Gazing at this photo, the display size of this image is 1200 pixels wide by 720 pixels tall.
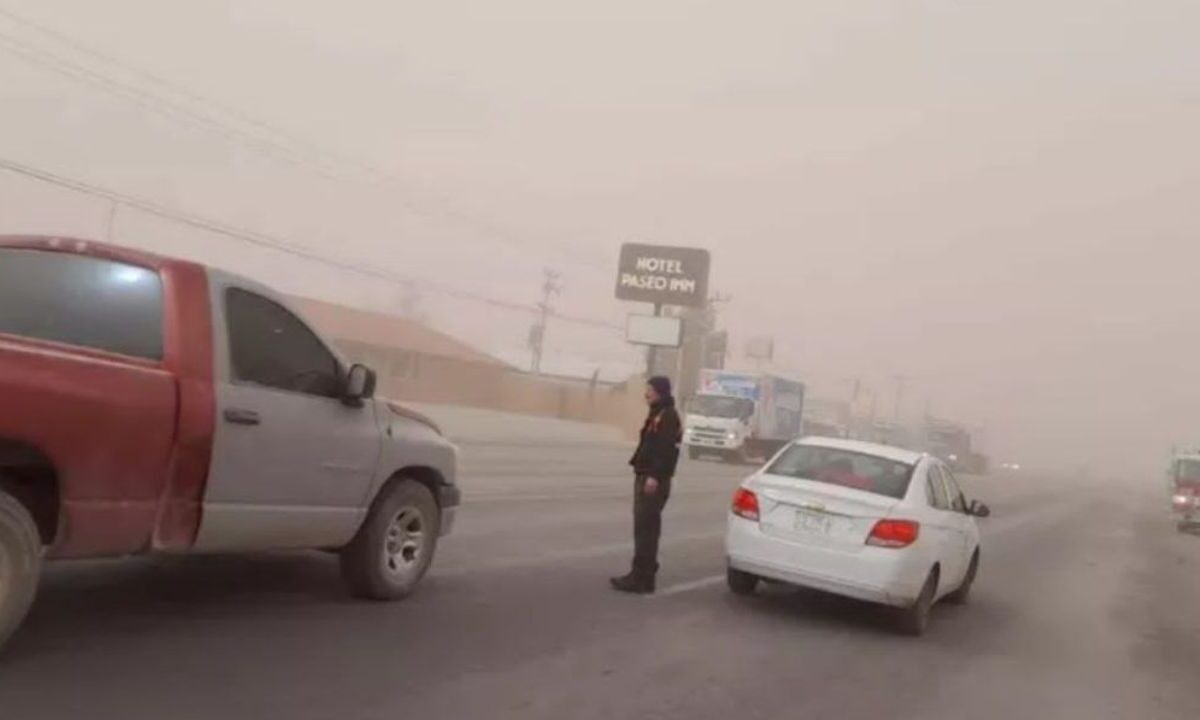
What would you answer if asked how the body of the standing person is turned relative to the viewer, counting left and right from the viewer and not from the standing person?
facing to the left of the viewer

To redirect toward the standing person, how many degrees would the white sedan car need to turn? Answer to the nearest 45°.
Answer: approximately 135° to its left

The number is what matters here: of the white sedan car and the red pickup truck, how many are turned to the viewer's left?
0

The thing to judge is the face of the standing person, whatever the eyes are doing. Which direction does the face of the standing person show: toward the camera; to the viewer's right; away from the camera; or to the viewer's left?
to the viewer's left

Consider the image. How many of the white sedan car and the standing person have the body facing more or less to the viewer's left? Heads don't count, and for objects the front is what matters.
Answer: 1

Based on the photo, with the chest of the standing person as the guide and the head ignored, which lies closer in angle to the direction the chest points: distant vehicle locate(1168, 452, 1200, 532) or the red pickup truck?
the red pickup truck

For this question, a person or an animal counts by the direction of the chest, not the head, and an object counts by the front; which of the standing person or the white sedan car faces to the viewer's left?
the standing person

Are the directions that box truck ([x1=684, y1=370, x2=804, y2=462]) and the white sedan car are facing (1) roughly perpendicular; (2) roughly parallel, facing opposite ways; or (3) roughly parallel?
roughly parallel, facing opposite ways

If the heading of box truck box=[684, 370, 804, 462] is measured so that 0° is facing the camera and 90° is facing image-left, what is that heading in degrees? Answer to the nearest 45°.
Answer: approximately 45°

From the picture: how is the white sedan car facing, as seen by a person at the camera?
facing away from the viewer and to the right of the viewer
